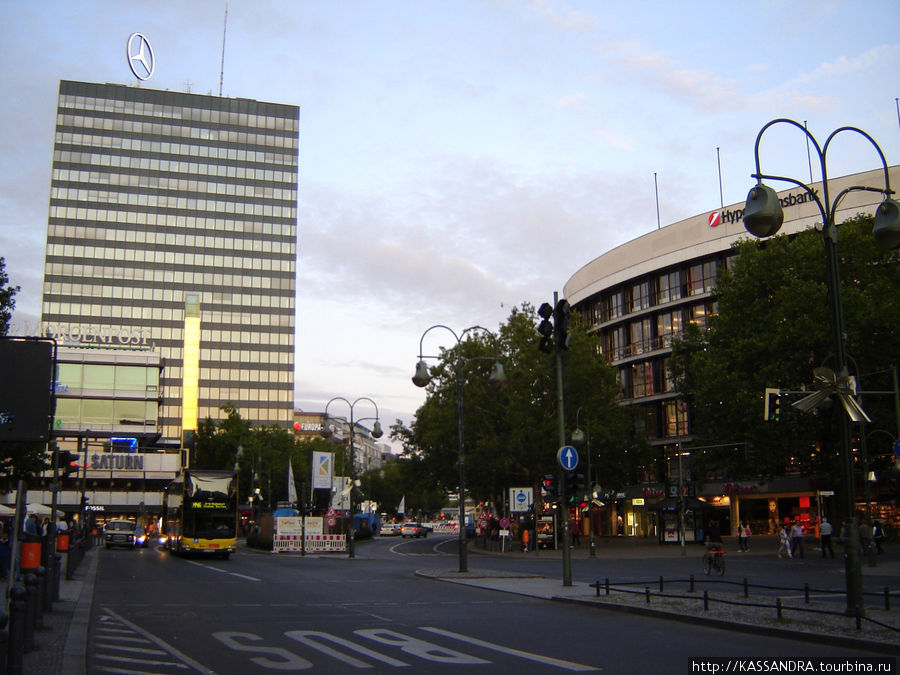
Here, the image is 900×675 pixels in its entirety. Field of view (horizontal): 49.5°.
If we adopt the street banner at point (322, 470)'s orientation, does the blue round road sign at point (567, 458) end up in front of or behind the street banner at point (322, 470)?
in front

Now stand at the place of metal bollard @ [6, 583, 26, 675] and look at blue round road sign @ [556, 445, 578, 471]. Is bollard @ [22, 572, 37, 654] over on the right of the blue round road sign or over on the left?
left

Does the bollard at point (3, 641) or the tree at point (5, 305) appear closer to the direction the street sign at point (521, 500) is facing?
the bollard

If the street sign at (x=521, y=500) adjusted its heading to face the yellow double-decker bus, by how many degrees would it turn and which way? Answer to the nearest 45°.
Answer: approximately 90° to its right

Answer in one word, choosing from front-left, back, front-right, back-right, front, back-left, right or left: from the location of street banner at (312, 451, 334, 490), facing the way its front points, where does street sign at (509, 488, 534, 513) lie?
front-left

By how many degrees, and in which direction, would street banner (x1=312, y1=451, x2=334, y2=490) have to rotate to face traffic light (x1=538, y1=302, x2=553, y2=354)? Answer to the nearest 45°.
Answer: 0° — it already faces it

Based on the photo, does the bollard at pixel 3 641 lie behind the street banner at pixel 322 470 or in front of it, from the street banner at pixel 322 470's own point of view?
in front

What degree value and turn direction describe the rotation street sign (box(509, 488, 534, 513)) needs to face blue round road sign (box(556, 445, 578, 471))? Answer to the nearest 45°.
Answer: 0° — it already faces it

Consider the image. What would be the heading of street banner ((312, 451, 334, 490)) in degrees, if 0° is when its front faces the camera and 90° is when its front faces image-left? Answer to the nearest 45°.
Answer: approximately 0°
